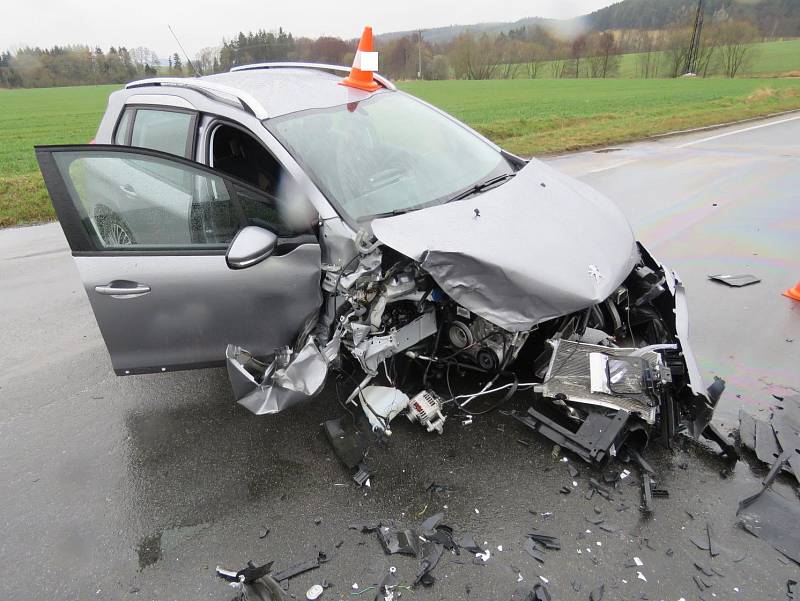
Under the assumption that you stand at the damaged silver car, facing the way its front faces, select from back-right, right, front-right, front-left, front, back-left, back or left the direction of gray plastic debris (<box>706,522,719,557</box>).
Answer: front

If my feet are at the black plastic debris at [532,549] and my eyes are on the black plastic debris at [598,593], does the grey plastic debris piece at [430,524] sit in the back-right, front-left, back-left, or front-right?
back-right

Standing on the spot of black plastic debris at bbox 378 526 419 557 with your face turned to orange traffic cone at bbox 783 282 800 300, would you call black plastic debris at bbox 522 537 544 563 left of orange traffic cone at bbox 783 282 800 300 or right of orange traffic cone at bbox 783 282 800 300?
right

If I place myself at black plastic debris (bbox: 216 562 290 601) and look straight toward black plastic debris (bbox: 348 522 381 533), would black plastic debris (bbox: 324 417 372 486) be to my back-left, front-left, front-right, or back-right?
front-left

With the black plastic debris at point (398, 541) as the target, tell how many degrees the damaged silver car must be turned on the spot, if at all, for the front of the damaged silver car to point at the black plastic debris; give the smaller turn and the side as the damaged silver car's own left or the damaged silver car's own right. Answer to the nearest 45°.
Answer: approximately 45° to the damaged silver car's own right

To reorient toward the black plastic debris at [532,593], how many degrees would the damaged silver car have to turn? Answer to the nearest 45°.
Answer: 0° — it already faces it

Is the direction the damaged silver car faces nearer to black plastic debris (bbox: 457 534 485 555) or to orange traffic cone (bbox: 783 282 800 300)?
the black plastic debris

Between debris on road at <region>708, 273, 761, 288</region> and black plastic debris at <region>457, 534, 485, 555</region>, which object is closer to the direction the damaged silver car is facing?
the black plastic debris

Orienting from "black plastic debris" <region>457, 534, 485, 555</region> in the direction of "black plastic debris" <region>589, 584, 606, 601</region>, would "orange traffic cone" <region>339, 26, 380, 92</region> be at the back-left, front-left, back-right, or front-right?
back-left

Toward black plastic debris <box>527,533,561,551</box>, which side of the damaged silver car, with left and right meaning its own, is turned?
front

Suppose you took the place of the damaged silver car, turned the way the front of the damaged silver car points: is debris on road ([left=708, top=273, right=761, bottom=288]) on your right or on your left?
on your left

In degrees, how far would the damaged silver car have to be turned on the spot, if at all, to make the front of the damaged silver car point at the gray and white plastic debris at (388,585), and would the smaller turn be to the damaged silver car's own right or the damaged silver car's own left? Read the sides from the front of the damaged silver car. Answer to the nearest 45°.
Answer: approximately 45° to the damaged silver car's own right

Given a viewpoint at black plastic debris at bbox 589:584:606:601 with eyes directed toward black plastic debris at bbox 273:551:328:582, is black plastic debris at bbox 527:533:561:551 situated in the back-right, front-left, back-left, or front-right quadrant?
front-right

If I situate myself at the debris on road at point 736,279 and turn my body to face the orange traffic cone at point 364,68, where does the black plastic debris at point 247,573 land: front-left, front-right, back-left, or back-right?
front-left

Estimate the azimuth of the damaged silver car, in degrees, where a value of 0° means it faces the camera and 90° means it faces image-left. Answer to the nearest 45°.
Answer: approximately 315°

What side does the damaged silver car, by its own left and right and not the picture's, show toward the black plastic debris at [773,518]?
front

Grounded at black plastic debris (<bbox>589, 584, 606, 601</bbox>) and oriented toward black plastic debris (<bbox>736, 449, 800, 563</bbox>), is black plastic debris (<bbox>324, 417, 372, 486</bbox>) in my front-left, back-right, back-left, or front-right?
back-left

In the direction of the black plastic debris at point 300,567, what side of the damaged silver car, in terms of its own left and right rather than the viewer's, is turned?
right

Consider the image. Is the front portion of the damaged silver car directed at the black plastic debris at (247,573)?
no

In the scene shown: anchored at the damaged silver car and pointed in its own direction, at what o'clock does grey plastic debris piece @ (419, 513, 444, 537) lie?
The grey plastic debris piece is roughly at 1 o'clock from the damaged silver car.

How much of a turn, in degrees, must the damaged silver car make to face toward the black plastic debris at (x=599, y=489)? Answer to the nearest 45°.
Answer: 0° — it already faces it

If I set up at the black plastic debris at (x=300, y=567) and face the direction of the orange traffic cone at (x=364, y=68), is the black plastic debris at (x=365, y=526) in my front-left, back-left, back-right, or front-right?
front-right
